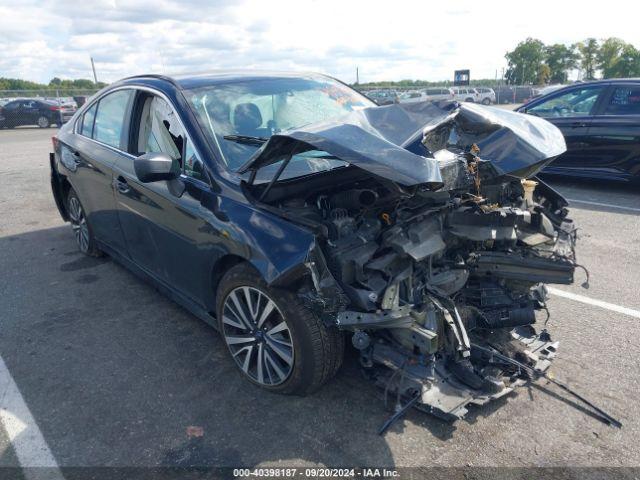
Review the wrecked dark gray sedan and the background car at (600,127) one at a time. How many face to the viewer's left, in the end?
1

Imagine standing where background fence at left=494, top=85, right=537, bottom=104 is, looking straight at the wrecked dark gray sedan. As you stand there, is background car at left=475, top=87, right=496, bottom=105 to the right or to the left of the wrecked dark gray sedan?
right

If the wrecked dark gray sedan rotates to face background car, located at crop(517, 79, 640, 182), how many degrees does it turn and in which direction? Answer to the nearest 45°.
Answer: approximately 90° to its left

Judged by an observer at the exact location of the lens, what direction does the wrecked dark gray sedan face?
facing the viewer and to the right of the viewer

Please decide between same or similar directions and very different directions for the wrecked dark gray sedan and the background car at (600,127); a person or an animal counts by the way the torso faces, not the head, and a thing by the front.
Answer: very different directions

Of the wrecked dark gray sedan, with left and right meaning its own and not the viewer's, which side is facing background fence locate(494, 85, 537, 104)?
left

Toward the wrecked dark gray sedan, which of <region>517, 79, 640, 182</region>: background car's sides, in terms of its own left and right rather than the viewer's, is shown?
left

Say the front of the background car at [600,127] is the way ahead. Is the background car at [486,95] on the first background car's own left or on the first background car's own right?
on the first background car's own right

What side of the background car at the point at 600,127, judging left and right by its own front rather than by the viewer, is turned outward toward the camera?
left

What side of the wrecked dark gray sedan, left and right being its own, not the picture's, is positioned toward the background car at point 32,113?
back

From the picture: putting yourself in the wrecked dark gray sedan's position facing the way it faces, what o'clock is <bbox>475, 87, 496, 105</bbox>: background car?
The background car is roughly at 8 o'clock from the wrecked dark gray sedan.
